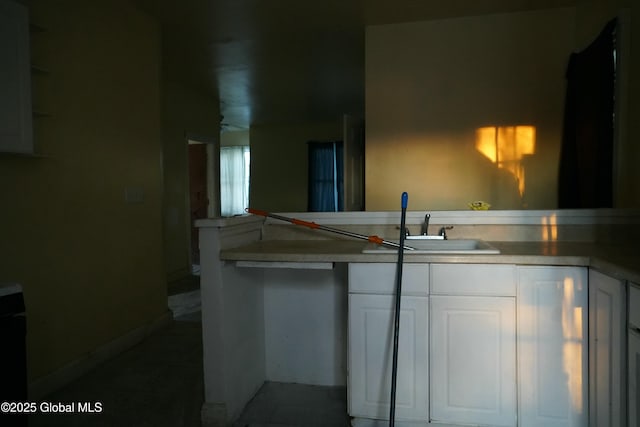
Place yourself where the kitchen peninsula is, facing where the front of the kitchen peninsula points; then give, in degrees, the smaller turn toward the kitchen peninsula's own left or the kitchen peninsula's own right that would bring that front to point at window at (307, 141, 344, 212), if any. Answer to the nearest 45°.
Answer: approximately 180°

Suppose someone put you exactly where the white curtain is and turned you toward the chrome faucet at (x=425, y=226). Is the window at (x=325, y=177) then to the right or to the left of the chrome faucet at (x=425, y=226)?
left

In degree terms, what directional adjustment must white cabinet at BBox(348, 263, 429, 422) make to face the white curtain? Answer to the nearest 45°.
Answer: approximately 135° to its right

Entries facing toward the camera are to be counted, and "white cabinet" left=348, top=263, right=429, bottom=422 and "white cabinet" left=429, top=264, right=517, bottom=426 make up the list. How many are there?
2

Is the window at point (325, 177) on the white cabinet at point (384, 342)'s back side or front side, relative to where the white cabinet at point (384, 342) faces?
on the back side

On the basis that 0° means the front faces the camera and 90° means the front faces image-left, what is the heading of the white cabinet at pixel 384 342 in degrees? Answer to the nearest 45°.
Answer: approximately 0°

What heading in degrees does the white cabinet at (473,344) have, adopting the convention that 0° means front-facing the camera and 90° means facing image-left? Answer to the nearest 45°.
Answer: approximately 0°

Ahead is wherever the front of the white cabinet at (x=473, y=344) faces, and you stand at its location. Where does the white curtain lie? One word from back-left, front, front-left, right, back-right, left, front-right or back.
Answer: back-right
